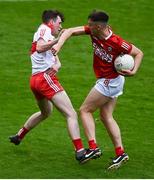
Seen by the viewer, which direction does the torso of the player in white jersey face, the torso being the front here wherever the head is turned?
to the viewer's right

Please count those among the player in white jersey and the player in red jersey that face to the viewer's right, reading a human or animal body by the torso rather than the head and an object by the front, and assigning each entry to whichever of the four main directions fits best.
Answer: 1

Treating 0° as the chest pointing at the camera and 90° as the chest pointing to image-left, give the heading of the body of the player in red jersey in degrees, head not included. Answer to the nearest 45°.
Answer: approximately 45°

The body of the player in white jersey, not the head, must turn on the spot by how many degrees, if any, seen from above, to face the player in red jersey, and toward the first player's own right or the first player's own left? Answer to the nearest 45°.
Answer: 0° — they already face them

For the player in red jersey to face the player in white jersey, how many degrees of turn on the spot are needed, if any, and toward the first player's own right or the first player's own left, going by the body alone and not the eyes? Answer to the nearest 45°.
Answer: approximately 45° to the first player's own right
